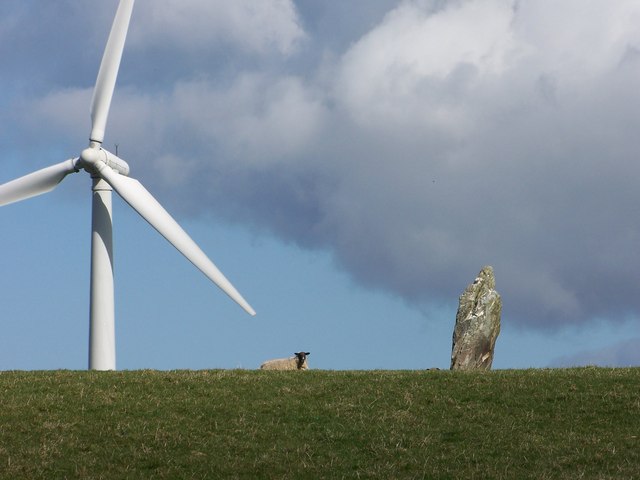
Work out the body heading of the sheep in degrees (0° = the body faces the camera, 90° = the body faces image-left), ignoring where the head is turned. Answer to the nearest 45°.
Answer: approximately 270°

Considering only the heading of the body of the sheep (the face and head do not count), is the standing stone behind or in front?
in front
